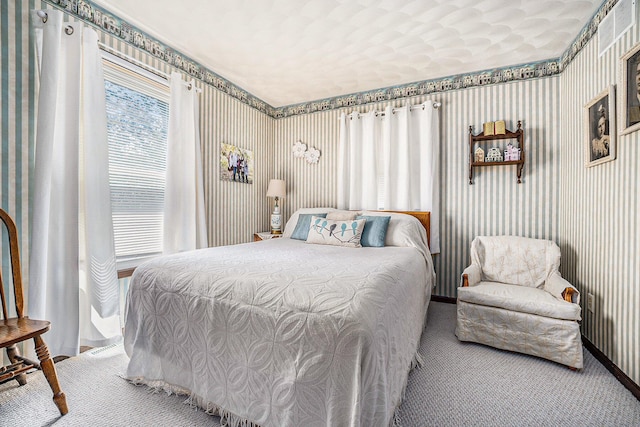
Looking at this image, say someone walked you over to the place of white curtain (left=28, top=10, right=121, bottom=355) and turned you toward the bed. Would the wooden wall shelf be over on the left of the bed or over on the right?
left

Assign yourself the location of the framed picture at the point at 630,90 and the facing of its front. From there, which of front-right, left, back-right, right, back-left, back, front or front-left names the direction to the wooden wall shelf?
right

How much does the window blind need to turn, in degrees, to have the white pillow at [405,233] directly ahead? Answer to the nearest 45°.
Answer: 0° — it already faces it

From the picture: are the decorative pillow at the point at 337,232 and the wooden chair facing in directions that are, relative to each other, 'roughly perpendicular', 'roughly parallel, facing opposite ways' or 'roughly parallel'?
roughly perpendicular

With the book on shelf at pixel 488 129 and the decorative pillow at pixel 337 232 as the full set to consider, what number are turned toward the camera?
2

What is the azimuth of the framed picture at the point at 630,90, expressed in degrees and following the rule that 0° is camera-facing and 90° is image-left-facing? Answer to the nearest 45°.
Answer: approximately 45°

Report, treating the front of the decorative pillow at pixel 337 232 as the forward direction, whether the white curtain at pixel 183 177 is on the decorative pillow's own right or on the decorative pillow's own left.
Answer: on the decorative pillow's own right

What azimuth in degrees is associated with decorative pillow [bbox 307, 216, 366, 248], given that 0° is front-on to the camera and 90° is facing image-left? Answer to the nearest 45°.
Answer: approximately 0°

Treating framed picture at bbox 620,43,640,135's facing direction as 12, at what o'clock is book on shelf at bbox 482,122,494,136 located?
The book on shelf is roughly at 3 o'clock from the framed picture.

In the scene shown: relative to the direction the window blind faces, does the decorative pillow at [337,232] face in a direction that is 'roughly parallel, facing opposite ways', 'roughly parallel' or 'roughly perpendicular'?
roughly perpendicular
